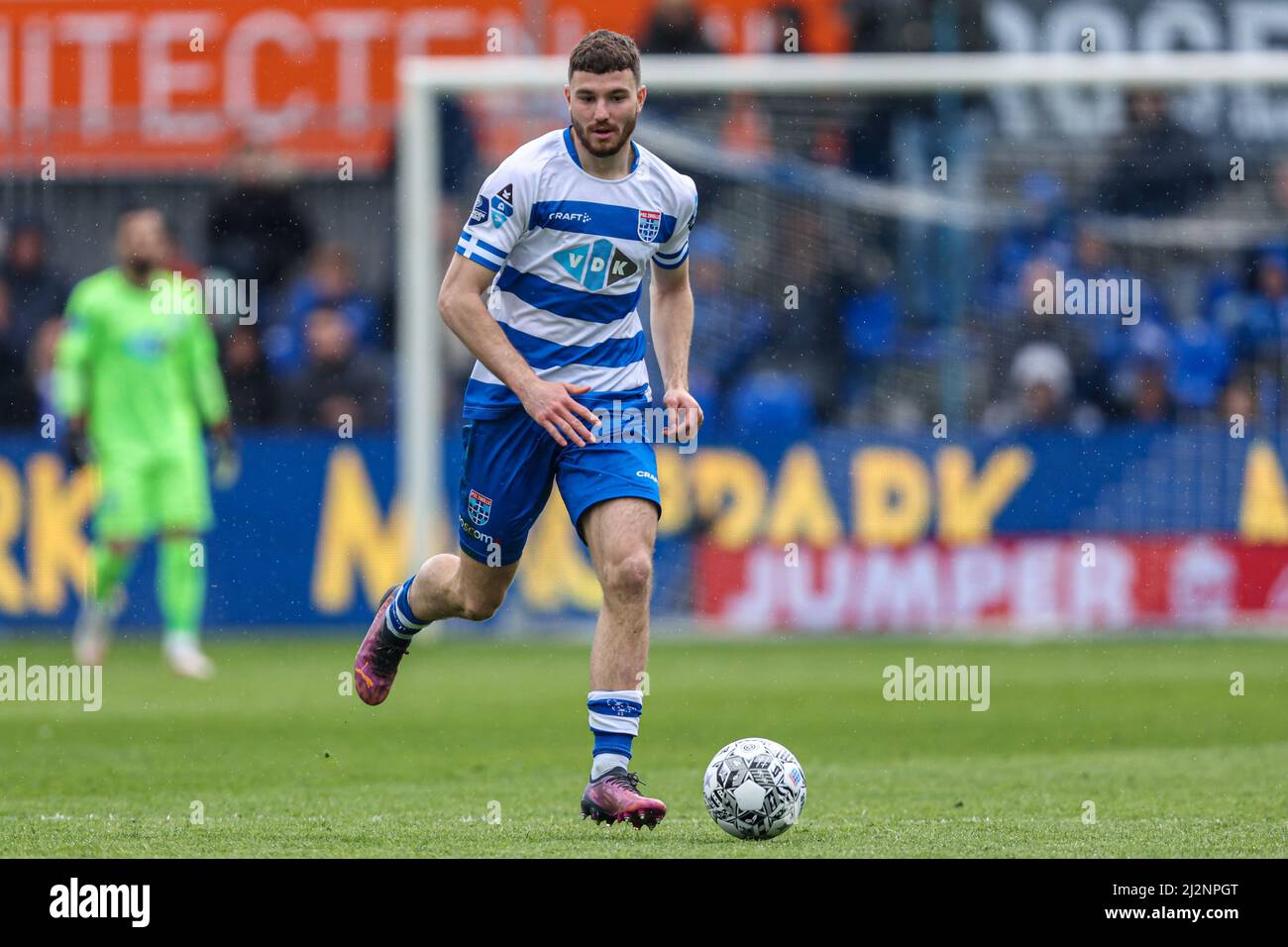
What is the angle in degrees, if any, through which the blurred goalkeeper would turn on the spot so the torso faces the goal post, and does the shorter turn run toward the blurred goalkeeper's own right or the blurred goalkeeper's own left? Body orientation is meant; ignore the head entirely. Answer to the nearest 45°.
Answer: approximately 90° to the blurred goalkeeper's own left

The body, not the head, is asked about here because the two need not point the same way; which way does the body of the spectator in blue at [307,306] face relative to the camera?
toward the camera

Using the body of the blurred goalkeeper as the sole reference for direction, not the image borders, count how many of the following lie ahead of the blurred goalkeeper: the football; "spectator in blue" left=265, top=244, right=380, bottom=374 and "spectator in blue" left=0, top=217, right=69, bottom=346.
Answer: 1

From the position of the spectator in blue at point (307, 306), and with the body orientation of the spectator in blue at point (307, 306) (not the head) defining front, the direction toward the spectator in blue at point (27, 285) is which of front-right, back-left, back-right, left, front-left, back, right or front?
right

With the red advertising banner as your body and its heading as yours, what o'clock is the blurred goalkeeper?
The blurred goalkeeper is roughly at 2 o'clock from the red advertising banner.

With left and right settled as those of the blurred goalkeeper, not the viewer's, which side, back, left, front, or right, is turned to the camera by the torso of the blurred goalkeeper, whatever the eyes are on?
front

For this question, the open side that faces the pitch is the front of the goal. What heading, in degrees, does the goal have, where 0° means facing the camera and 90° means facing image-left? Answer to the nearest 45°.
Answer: approximately 0°

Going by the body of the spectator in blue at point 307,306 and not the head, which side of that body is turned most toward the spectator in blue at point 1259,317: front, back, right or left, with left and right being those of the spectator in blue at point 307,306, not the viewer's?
left

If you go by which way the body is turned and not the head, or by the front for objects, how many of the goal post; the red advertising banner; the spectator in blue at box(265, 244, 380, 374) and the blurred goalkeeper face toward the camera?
4

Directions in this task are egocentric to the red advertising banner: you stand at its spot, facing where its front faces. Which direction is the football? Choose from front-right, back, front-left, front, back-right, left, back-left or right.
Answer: front
